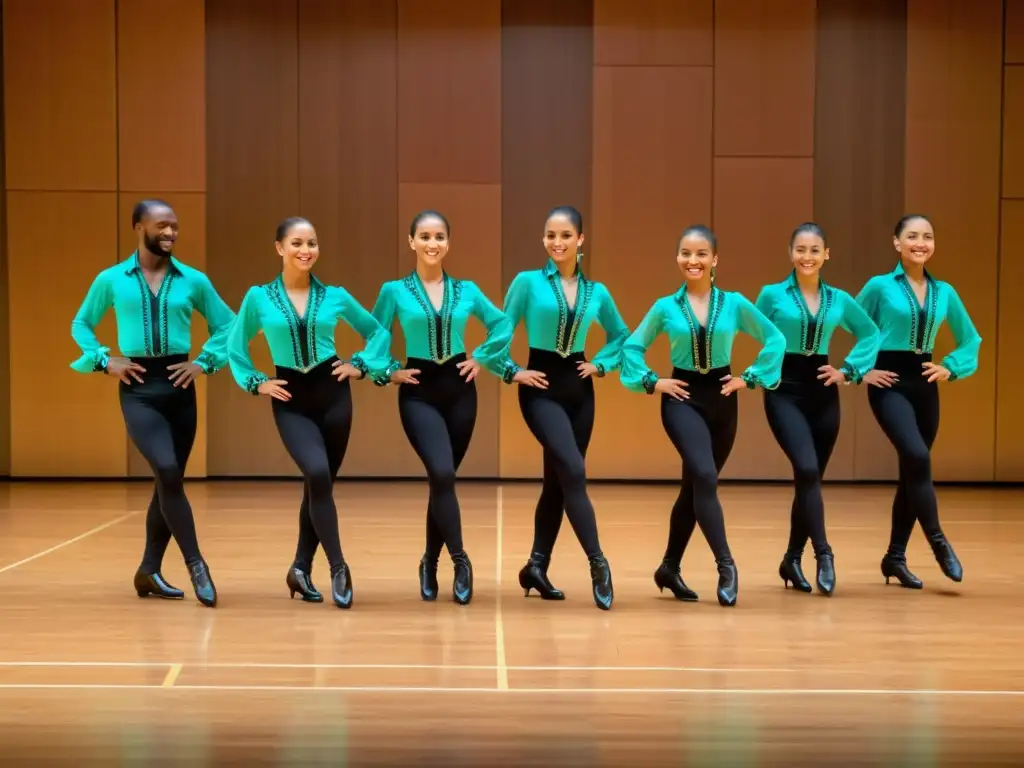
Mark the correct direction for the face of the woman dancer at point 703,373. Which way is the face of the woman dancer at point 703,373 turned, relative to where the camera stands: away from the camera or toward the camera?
toward the camera

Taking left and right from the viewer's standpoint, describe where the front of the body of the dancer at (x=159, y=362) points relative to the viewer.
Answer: facing the viewer

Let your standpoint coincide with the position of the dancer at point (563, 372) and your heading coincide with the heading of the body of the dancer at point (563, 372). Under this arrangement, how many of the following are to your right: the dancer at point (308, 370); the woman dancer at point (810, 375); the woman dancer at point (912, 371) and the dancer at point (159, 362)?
2

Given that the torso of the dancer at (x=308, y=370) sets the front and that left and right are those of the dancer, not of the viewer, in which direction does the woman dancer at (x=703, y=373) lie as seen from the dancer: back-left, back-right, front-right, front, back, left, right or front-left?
left

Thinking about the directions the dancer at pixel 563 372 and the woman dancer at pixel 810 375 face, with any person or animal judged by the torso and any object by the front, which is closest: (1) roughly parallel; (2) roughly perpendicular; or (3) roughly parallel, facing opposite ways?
roughly parallel

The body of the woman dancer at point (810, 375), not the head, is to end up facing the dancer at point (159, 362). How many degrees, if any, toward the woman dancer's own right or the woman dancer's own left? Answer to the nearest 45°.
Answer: approximately 90° to the woman dancer's own right

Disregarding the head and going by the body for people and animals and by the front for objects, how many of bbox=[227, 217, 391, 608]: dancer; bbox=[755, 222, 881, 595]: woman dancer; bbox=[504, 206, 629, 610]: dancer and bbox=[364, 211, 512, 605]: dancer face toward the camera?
4

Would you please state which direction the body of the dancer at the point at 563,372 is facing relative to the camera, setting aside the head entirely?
toward the camera

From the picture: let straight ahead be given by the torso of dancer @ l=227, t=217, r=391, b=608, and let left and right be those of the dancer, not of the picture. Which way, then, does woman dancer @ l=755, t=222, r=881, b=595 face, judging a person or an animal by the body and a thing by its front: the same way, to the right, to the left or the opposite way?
the same way

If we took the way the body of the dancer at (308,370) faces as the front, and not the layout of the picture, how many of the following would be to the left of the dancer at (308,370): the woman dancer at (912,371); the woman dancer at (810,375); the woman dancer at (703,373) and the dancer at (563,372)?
4

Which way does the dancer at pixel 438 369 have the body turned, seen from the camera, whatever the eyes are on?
toward the camera

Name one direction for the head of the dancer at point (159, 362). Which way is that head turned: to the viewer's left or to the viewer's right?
to the viewer's right

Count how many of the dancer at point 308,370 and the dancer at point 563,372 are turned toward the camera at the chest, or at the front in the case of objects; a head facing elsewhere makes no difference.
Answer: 2

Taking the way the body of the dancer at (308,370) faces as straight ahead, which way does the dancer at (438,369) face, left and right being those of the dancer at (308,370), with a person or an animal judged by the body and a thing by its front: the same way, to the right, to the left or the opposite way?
the same way

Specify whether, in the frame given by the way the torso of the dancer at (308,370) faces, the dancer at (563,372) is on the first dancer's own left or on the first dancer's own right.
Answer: on the first dancer's own left

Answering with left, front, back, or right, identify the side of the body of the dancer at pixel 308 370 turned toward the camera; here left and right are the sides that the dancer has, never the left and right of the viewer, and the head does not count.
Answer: front

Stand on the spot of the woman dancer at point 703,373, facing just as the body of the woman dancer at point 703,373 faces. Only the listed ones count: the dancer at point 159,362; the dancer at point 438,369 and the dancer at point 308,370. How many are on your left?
0
